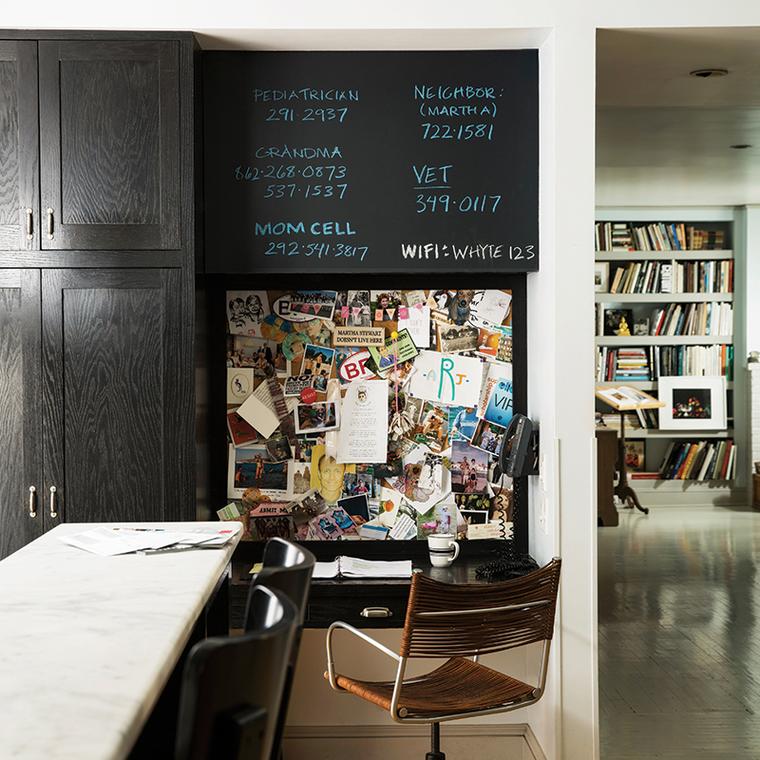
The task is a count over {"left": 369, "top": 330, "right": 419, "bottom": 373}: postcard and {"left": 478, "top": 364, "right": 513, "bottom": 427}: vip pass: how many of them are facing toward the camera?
2

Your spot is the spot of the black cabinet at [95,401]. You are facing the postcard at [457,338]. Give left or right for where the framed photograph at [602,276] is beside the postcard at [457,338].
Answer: left

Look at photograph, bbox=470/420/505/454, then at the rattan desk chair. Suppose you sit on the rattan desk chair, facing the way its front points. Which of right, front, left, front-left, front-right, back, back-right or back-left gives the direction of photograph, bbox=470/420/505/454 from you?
front-right

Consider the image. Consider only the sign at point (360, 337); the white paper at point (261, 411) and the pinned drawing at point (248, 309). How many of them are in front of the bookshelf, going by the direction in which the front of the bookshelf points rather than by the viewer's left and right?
3

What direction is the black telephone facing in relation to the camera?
to the viewer's left

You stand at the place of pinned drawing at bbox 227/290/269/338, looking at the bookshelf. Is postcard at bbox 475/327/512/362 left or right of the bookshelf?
right

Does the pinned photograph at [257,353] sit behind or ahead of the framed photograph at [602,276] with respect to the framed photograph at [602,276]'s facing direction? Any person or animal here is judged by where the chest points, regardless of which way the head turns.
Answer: ahead

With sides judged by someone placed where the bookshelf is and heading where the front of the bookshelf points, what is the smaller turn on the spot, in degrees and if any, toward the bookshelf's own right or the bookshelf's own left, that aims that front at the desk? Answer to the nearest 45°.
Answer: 0° — it already faces it
